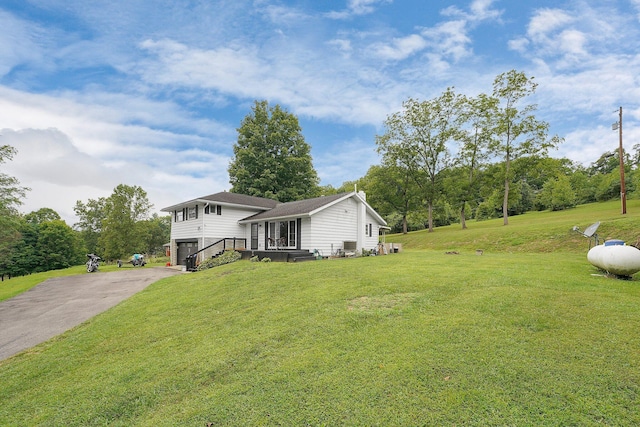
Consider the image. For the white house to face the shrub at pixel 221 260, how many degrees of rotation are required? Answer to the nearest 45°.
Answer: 0° — it already faces it

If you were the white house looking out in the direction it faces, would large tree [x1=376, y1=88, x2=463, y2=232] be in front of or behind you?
behind

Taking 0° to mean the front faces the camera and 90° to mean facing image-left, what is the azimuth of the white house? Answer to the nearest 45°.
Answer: approximately 45°

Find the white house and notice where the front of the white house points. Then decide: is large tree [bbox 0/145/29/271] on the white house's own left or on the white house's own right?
on the white house's own right

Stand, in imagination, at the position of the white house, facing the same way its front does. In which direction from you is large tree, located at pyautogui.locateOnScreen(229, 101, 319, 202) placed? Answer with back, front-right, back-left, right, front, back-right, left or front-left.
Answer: back-right

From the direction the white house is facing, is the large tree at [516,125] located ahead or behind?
behind

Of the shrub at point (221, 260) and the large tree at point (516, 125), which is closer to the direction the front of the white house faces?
the shrub

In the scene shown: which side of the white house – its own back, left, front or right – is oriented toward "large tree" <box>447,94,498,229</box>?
back

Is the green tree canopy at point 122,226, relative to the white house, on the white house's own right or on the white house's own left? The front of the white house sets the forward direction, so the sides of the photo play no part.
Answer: on the white house's own right

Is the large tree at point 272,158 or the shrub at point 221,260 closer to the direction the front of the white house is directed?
the shrub

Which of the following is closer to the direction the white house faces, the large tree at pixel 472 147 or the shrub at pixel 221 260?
the shrub

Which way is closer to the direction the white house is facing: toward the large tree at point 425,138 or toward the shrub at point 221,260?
the shrub
